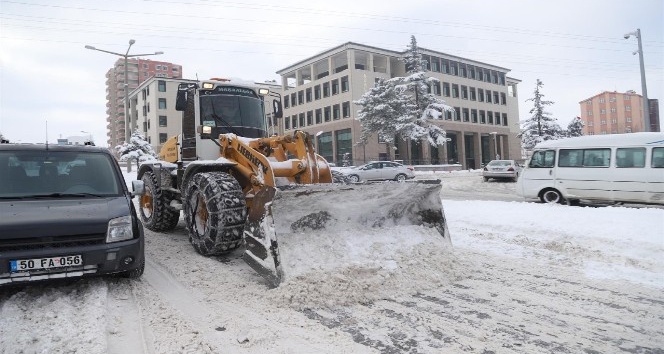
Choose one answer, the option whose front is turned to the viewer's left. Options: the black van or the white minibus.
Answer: the white minibus

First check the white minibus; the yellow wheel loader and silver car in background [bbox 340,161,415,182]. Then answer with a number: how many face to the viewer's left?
2

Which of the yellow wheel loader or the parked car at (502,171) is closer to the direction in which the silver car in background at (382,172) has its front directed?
the yellow wheel loader

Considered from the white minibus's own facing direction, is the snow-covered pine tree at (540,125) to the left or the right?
on its right

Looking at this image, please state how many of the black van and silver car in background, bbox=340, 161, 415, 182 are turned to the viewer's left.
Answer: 1

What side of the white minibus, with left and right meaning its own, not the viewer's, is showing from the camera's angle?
left

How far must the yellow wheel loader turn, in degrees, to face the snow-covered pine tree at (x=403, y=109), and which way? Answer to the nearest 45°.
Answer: approximately 135° to its left

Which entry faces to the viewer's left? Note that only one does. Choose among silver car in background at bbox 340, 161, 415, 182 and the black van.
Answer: the silver car in background

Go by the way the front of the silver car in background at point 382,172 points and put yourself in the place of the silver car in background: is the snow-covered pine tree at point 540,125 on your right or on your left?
on your right

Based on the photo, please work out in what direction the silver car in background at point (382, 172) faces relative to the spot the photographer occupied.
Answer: facing to the left of the viewer
